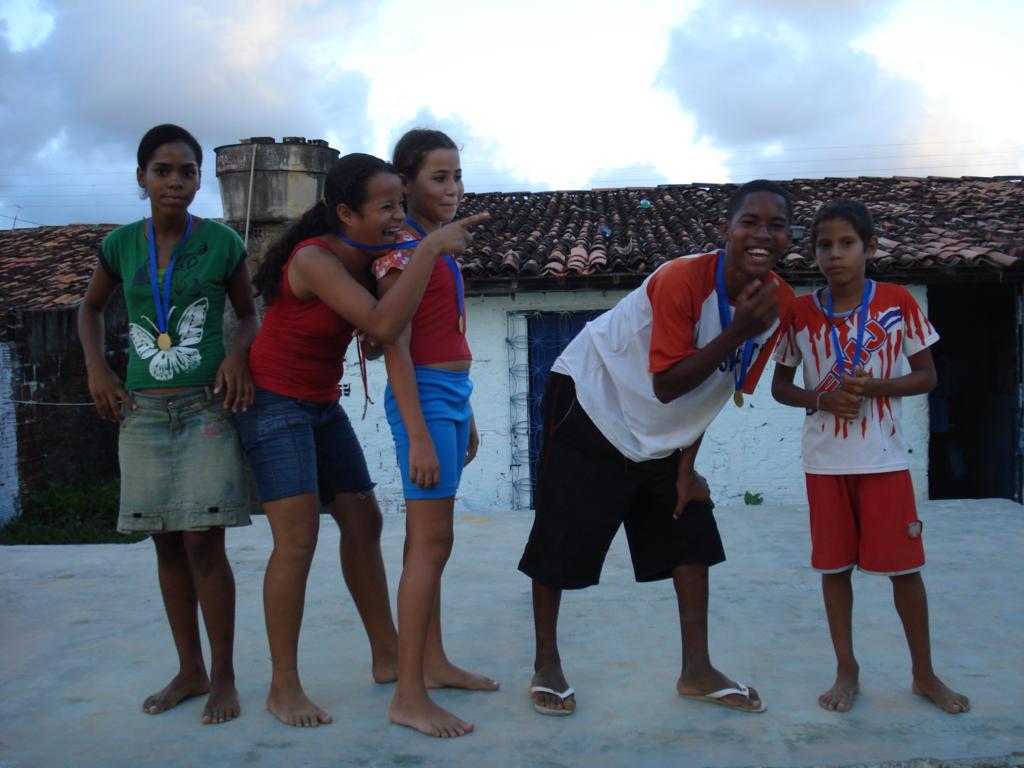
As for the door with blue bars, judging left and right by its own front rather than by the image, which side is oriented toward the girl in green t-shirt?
front

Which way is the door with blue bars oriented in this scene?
toward the camera

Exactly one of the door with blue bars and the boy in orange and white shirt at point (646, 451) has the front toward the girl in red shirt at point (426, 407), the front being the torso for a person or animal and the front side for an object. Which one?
the door with blue bars

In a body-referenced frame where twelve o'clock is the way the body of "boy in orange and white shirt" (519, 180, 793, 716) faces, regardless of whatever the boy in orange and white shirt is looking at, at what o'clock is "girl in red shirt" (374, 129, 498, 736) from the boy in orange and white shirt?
The girl in red shirt is roughly at 4 o'clock from the boy in orange and white shirt.

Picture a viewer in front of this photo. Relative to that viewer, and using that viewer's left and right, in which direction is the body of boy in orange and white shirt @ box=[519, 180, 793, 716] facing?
facing the viewer and to the right of the viewer

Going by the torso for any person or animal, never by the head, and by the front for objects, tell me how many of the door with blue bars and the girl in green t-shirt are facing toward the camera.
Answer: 2

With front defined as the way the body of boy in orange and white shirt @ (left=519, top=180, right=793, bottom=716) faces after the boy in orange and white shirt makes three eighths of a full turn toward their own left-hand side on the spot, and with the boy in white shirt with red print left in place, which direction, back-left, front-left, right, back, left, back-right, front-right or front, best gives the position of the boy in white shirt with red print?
right

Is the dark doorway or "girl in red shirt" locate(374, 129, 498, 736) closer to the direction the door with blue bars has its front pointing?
the girl in red shirt

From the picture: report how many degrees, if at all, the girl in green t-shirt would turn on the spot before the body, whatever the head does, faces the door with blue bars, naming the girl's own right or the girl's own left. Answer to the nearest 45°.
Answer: approximately 135° to the girl's own left

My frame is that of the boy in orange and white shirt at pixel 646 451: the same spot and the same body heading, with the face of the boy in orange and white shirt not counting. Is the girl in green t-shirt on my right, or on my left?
on my right

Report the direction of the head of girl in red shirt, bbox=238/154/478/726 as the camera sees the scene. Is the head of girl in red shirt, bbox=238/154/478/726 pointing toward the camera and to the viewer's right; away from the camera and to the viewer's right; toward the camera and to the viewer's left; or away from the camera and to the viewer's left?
toward the camera and to the viewer's right

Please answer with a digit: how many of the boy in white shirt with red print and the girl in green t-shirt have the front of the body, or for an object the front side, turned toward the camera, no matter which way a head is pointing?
2

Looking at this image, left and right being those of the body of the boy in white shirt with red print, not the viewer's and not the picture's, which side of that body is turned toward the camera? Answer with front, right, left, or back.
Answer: front

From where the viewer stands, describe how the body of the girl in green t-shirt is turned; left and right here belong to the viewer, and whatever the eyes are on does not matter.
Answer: facing the viewer

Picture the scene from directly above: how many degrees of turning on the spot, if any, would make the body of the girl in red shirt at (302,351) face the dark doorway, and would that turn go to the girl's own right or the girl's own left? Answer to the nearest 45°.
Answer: approximately 90° to the girl's own left
